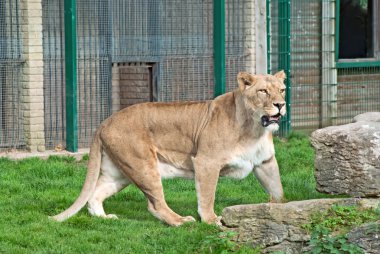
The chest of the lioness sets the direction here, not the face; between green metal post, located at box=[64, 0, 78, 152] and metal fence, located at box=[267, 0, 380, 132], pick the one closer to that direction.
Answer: the metal fence

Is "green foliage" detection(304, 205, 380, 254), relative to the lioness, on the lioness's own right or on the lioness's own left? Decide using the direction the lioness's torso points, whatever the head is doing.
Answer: on the lioness's own right

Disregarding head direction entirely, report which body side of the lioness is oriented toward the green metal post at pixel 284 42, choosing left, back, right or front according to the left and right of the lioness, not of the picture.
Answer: left

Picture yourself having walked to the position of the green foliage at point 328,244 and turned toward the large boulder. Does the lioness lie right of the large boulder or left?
left

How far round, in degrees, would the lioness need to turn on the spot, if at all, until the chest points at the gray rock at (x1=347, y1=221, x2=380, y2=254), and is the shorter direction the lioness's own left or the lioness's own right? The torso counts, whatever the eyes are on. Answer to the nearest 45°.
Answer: approximately 45° to the lioness's own right

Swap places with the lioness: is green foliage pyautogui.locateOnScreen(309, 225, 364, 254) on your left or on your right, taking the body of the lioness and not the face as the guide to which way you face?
on your right

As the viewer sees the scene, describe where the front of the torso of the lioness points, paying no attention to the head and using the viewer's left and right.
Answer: facing to the right of the viewer

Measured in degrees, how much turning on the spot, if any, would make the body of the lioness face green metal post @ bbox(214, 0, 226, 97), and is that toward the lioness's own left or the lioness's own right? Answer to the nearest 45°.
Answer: approximately 90° to the lioness's own left

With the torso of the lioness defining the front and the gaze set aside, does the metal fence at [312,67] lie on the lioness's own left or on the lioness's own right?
on the lioness's own left
